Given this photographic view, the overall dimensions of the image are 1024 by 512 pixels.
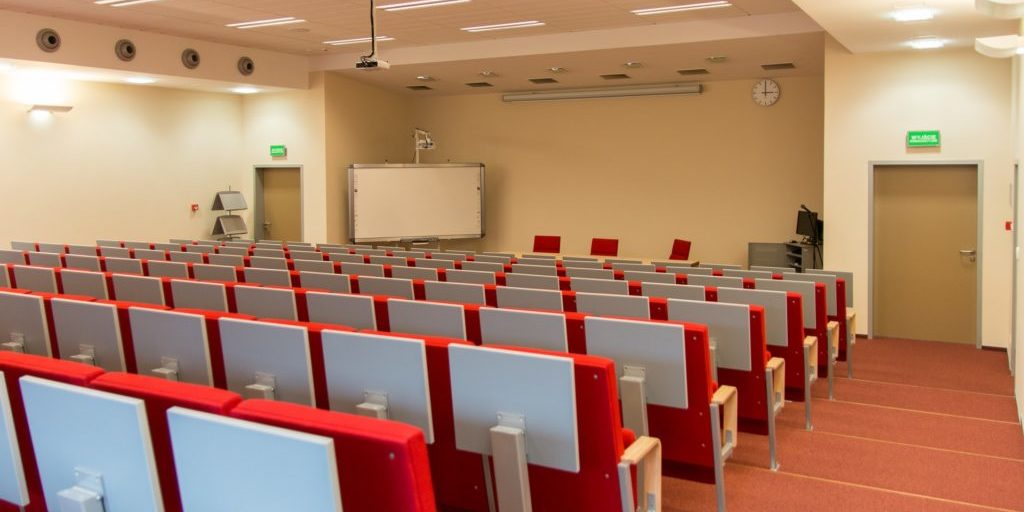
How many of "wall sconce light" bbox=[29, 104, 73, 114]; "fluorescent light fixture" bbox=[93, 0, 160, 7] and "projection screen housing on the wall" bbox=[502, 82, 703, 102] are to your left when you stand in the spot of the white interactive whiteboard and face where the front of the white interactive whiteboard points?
1

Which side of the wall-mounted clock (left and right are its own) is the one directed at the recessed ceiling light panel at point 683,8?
front

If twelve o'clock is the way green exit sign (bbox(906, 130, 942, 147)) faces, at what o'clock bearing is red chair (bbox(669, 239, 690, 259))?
The red chair is roughly at 4 o'clock from the green exit sign.

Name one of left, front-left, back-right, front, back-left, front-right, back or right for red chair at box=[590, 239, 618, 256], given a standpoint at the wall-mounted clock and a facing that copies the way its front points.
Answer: right

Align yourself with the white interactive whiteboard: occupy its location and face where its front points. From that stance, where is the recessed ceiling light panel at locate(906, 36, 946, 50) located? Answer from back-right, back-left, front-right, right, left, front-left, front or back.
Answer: front-left

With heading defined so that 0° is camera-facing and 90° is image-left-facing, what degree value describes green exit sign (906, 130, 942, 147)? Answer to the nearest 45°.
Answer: approximately 0°
